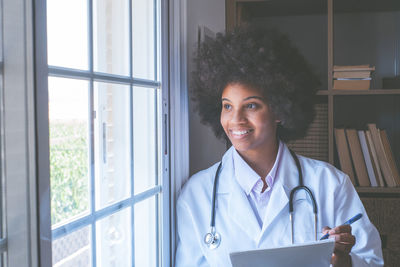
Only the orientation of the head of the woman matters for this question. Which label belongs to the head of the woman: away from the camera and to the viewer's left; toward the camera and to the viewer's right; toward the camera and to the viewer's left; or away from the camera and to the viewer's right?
toward the camera and to the viewer's left

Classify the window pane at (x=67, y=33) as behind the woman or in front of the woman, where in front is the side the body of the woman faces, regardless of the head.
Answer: in front

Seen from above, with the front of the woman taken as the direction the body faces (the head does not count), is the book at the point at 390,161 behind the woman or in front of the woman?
behind

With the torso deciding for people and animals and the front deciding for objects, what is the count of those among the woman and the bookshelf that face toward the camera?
2

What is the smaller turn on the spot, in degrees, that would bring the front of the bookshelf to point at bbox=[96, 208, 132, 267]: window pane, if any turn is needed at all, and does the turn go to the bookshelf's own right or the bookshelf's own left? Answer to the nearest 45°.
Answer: approximately 45° to the bookshelf's own right

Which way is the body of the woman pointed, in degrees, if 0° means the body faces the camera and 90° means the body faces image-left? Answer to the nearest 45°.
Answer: approximately 0°

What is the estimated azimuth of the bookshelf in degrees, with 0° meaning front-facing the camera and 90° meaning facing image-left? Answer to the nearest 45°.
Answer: approximately 0°
